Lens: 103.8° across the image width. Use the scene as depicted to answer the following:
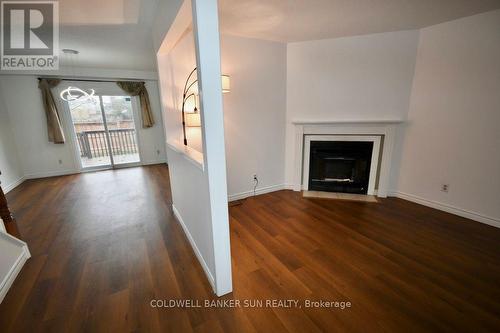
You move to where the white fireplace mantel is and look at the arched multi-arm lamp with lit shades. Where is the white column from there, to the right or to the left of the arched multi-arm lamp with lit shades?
left

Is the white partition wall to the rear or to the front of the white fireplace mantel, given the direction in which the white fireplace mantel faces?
to the front

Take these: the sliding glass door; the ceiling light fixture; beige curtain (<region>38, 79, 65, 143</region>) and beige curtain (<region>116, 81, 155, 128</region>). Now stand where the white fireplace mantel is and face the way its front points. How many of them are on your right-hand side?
4

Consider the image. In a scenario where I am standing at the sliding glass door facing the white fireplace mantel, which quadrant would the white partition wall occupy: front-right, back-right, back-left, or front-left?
front-right

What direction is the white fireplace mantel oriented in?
toward the camera

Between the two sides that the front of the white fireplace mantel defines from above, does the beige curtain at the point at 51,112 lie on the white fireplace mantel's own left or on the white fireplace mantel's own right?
on the white fireplace mantel's own right

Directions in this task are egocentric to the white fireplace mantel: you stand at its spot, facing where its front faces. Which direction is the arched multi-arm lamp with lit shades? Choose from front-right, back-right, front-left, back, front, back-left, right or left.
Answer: front-right

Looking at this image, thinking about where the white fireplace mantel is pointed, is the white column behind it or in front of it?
in front

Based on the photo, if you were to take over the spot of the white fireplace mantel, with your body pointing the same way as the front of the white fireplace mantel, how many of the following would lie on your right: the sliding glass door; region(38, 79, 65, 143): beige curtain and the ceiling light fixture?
3

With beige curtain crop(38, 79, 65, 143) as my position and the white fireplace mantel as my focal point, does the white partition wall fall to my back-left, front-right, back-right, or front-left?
front-right

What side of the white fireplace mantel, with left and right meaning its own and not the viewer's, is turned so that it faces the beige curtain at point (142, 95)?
right

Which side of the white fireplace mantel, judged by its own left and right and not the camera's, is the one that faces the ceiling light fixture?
right

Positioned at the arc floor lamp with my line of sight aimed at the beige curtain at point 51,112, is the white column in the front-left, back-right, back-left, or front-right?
back-left

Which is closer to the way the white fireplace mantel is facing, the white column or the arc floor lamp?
the white column

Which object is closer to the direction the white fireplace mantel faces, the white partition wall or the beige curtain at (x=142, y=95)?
the white partition wall
